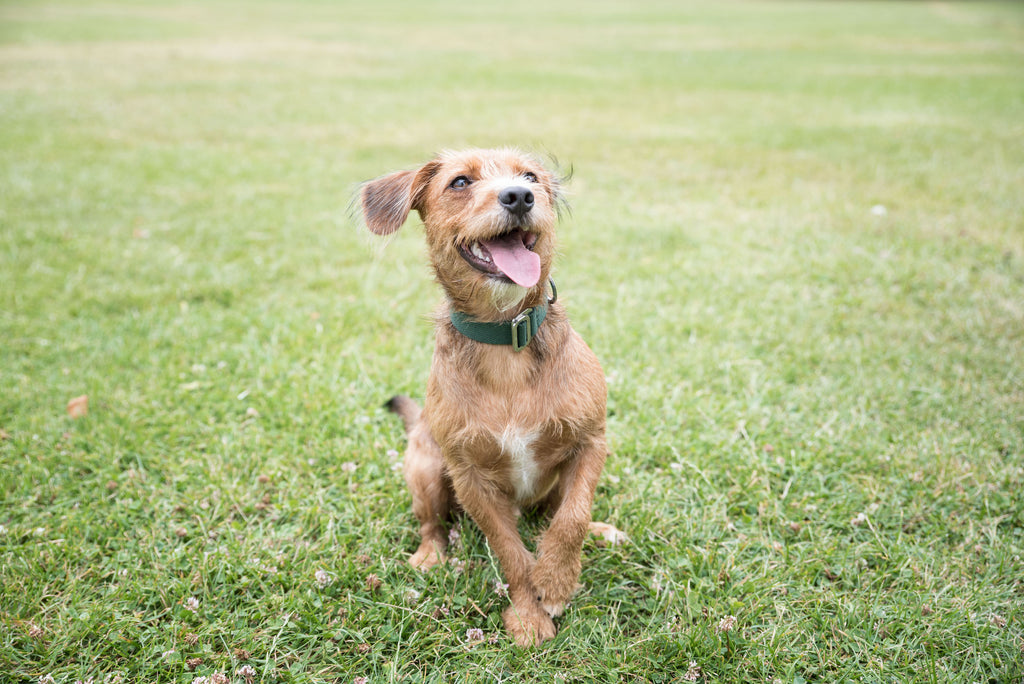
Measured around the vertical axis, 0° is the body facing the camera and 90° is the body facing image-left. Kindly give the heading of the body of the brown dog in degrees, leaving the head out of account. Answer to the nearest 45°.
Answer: approximately 0°

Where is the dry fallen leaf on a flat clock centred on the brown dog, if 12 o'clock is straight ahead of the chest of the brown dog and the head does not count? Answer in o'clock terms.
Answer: The dry fallen leaf is roughly at 4 o'clock from the brown dog.
